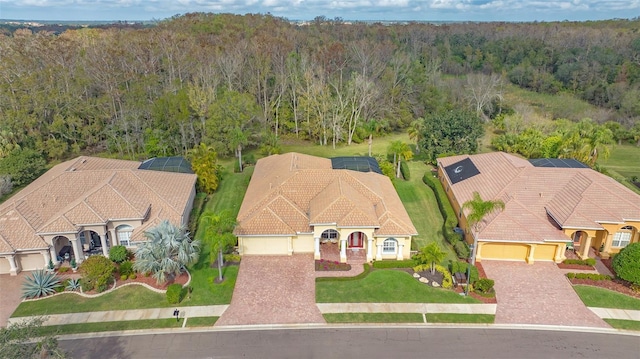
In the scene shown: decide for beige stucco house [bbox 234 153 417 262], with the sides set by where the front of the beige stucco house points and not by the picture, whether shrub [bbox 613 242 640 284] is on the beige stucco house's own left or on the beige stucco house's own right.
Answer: on the beige stucco house's own left

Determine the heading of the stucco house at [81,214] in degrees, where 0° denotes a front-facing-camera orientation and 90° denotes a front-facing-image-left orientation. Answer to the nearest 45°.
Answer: approximately 0°

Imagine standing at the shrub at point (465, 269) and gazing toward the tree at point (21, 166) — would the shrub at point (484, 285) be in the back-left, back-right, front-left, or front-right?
back-left

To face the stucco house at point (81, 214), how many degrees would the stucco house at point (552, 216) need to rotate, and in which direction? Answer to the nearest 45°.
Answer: approximately 45° to its right

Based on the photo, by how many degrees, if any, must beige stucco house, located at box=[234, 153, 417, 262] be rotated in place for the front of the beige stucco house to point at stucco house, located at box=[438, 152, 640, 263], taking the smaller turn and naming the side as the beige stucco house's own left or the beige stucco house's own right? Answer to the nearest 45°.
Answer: approximately 90° to the beige stucco house's own left

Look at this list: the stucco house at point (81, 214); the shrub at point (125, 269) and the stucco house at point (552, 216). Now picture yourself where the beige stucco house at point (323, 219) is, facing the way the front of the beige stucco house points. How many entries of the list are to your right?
2

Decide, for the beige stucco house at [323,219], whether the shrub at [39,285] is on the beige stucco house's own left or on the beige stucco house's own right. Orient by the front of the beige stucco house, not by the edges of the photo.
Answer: on the beige stucco house's own right

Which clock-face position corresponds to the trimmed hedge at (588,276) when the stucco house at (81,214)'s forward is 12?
The trimmed hedge is roughly at 10 o'clock from the stucco house.

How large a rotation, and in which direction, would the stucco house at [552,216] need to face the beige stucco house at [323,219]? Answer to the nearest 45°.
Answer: approximately 45° to its right

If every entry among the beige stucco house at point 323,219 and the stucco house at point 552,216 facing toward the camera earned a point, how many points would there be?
2
